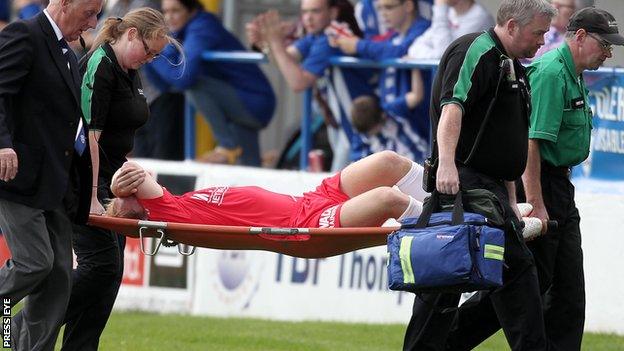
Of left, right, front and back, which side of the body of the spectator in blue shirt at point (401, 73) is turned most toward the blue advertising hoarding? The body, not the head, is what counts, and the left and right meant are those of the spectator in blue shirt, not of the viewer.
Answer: left

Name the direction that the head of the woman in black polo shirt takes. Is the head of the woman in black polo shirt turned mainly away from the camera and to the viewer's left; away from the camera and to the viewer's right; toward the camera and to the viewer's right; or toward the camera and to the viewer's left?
toward the camera and to the viewer's right

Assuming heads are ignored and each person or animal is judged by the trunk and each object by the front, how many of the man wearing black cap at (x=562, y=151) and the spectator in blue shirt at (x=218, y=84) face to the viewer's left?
1
